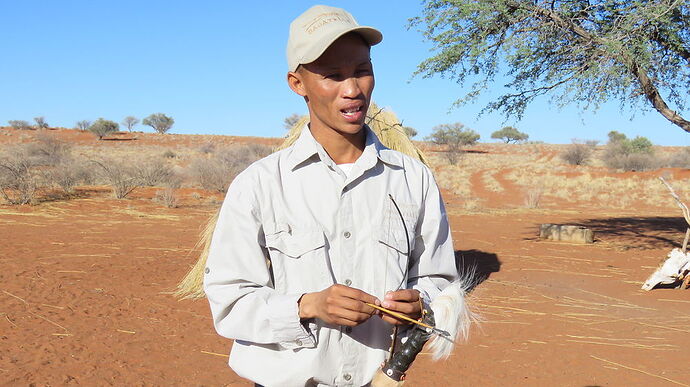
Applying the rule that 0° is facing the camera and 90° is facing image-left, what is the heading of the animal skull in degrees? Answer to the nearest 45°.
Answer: approximately 45°

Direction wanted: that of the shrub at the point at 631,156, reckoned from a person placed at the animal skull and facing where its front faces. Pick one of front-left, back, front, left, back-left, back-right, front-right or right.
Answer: back-right

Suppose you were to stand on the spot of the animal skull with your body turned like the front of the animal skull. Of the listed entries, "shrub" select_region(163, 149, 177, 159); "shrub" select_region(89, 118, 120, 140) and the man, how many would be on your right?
2

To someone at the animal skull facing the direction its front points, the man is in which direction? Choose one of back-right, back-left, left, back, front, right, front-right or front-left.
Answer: front-left

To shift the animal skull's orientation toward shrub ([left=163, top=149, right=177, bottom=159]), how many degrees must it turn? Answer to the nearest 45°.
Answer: approximately 90° to its right

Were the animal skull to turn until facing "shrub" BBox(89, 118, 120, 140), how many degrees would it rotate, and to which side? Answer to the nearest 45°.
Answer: approximately 90° to its right

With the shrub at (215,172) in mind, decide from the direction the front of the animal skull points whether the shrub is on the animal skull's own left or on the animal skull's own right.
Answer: on the animal skull's own right

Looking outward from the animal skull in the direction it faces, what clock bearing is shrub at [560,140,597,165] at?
The shrub is roughly at 4 o'clock from the animal skull.
